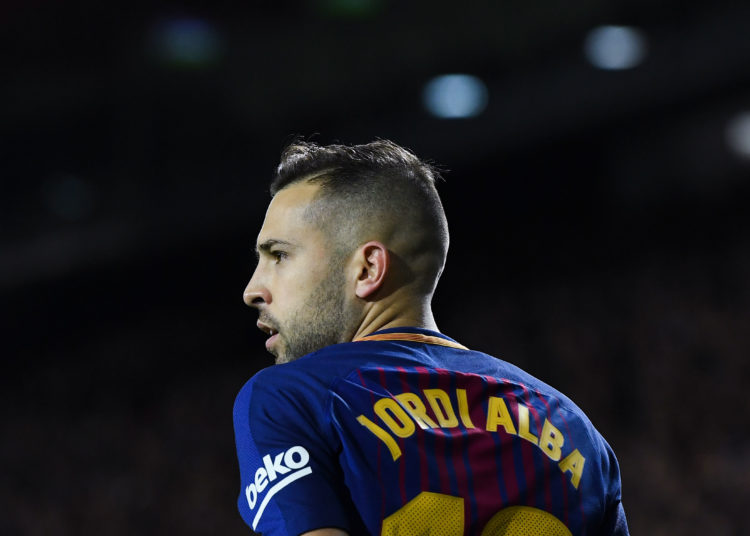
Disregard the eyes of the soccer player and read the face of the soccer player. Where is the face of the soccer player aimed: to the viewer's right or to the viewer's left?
to the viewer's left

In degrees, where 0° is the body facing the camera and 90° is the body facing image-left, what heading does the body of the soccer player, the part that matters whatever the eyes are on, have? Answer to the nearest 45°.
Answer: approximately 135°
